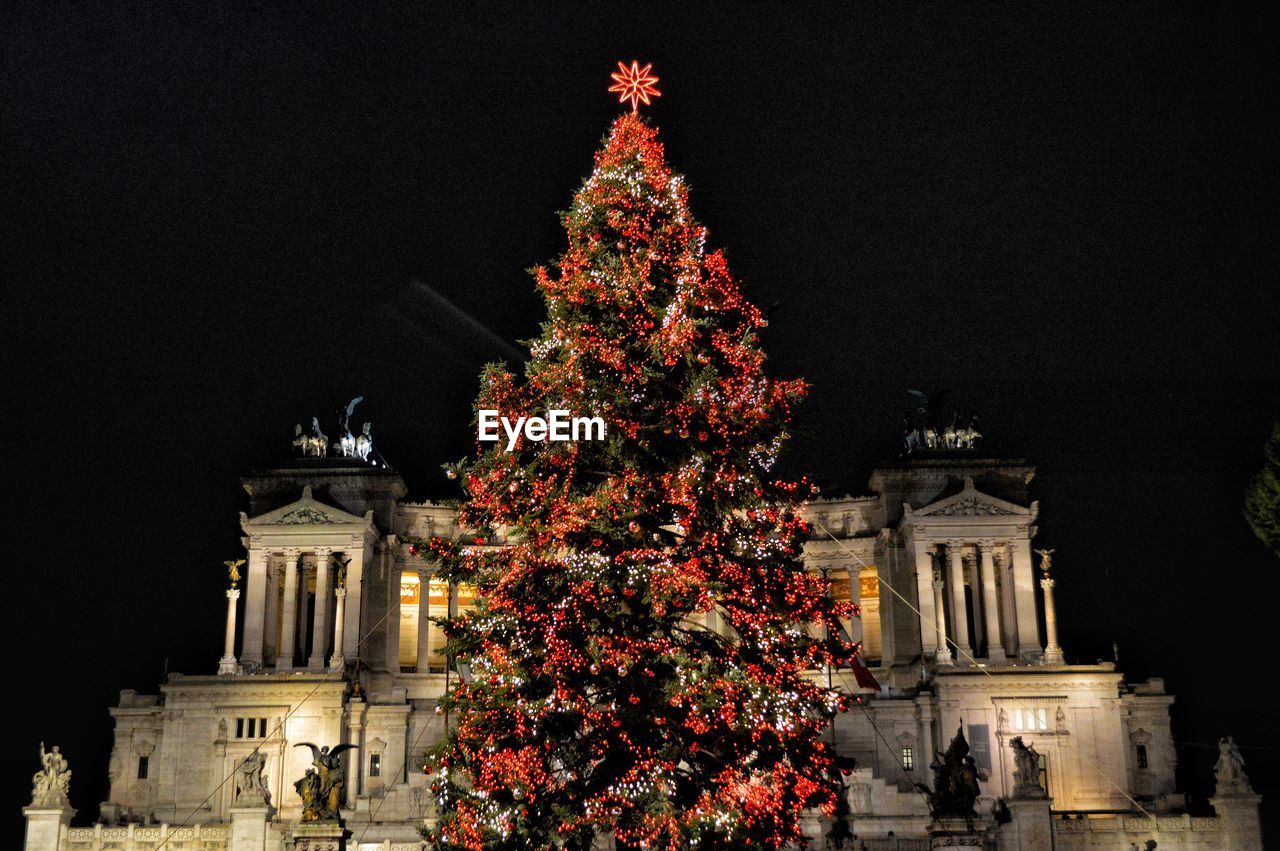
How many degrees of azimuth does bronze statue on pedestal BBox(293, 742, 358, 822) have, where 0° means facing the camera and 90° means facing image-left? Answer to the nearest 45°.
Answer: approximately 0°

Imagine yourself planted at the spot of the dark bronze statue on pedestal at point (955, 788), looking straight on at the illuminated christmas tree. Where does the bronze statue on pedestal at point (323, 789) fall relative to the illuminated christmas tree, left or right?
right

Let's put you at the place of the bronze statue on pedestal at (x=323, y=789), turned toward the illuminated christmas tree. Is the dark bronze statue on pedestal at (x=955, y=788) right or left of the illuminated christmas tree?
left

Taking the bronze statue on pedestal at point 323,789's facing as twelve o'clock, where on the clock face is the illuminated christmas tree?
The illuminated christmas tree is roughly at 11 o'clock from the bronze statue on pedestal.

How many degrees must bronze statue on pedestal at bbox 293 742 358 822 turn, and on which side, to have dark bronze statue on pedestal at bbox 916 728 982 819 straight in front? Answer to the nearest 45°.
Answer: approximately 90° to its left

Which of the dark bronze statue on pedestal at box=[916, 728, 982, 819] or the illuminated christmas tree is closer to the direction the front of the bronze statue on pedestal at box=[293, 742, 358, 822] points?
the illuminated christmas tree
